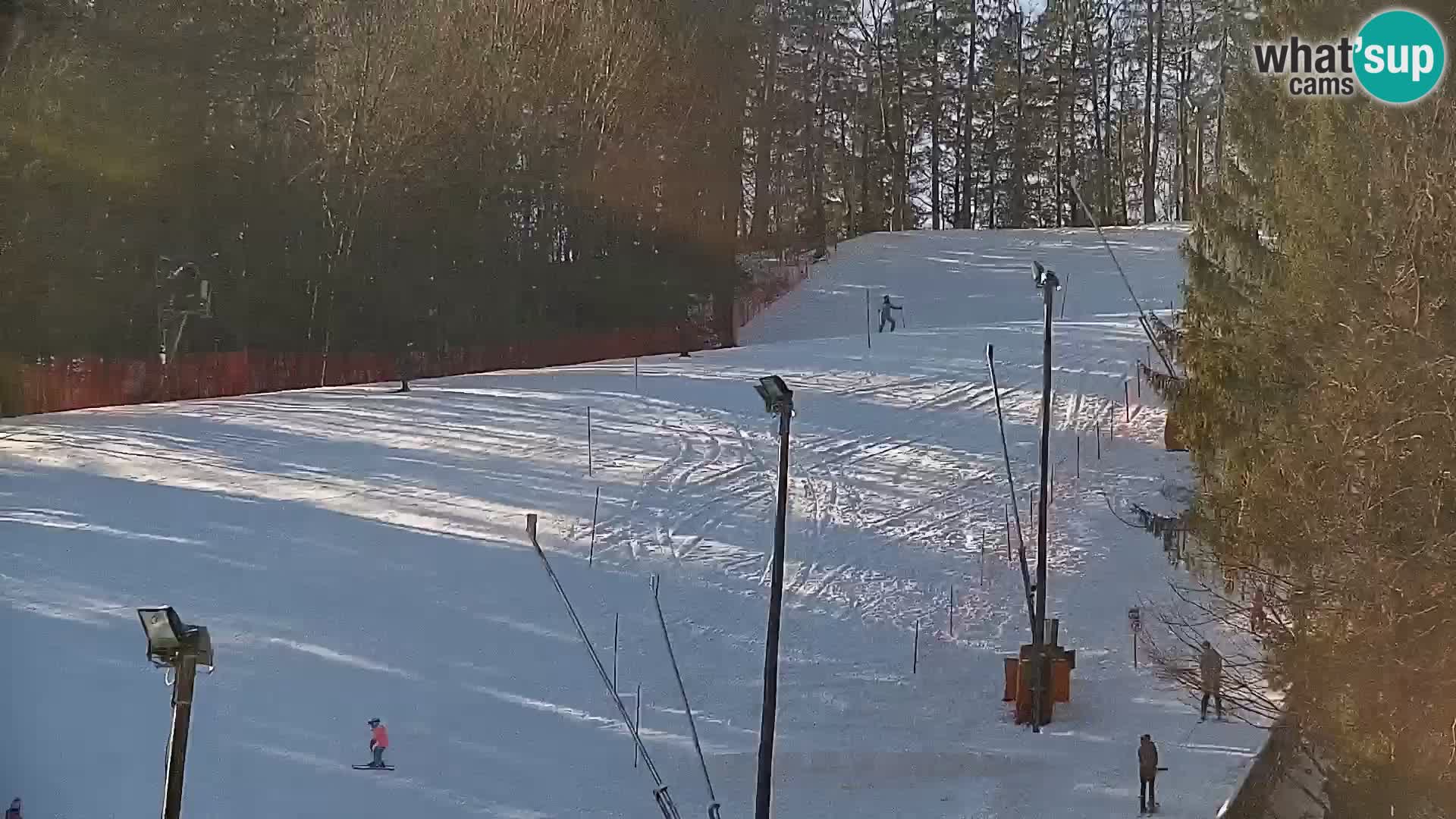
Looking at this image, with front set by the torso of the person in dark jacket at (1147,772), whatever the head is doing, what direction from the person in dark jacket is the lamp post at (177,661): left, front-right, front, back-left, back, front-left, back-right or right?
back-left

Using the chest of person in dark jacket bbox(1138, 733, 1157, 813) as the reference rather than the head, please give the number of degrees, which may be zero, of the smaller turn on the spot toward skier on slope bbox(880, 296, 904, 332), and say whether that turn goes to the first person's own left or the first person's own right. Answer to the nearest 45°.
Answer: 0° — they already face them

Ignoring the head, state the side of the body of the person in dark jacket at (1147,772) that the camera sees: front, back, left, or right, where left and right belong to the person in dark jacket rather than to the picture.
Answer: back

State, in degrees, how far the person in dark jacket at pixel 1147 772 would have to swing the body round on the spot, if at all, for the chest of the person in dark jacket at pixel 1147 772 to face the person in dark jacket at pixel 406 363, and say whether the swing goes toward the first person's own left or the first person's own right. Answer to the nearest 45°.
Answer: approximately 45° to the first person's own left

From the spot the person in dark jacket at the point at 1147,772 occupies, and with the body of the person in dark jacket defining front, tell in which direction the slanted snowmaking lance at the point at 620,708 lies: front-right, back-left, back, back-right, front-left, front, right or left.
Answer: left

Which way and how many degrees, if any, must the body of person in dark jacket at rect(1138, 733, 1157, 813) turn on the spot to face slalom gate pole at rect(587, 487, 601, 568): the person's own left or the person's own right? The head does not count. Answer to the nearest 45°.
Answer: approximately 45° to the person's own left

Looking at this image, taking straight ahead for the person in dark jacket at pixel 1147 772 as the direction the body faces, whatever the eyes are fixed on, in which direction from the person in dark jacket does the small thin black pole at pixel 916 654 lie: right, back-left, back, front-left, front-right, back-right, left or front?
front-left

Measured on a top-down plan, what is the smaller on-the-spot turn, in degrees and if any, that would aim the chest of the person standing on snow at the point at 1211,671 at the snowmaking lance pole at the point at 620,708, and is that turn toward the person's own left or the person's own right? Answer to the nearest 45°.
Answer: approximately 90° to the person's own left

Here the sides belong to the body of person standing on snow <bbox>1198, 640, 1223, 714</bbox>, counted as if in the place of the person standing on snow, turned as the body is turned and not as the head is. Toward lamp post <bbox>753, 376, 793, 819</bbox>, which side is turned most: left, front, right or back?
left

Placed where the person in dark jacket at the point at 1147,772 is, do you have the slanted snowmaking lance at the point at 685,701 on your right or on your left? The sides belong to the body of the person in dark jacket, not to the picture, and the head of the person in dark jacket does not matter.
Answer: on your left

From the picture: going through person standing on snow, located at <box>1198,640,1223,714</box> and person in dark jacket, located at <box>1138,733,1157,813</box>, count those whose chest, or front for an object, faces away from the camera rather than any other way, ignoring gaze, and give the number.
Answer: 2
